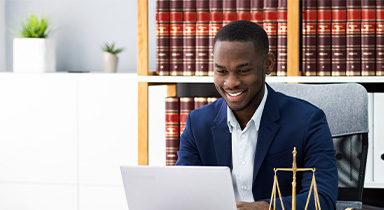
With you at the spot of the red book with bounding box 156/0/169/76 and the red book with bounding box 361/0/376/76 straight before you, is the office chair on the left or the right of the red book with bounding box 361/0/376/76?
right
